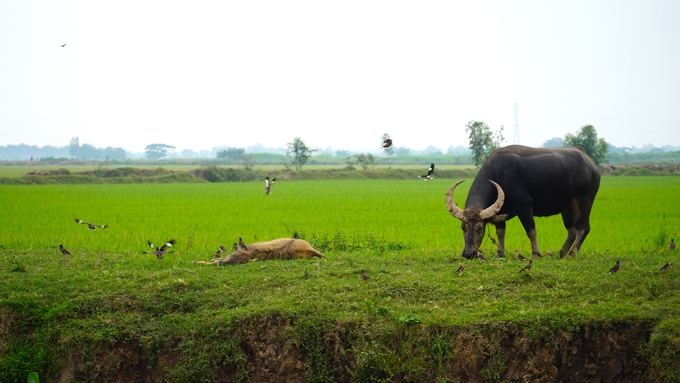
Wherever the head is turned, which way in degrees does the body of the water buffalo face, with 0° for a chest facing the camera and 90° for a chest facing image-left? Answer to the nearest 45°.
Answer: approximately 45°

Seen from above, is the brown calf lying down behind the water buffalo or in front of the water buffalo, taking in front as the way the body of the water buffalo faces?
in front

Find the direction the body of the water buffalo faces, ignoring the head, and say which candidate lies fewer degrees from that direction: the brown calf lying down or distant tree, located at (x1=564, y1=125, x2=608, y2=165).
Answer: the brown calf lying down

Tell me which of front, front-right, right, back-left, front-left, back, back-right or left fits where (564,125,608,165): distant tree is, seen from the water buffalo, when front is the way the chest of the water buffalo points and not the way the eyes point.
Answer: back-right

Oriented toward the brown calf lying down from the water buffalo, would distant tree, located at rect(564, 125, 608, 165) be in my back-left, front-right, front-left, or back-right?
back-right

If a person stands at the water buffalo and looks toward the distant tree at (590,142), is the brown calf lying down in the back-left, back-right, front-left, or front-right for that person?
back-left
